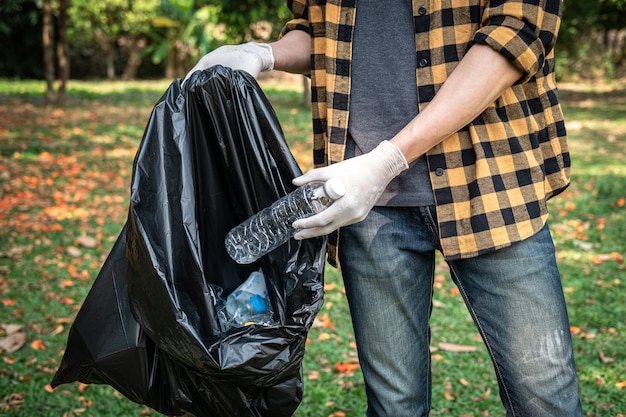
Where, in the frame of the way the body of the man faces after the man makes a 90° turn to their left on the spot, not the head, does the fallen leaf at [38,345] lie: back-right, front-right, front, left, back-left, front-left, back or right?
back

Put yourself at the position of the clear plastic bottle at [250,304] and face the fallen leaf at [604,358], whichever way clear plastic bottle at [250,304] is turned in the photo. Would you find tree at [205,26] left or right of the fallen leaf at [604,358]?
left

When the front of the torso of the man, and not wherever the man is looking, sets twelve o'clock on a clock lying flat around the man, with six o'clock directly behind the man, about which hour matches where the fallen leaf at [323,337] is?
The fallen leaf is roughly at 4 o'clock from the man.

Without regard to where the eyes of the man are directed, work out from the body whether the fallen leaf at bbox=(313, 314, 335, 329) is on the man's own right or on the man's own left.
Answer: on the man's own right

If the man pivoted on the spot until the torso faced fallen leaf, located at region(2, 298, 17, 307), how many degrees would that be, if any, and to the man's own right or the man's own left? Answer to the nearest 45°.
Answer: approximately 90° to the man's own right

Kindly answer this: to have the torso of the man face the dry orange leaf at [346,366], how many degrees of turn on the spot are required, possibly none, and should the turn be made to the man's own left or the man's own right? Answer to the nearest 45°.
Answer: approximately 135° to the man's own right

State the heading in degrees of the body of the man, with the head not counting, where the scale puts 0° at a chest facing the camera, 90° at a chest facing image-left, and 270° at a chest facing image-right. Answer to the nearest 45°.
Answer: approximately 45°

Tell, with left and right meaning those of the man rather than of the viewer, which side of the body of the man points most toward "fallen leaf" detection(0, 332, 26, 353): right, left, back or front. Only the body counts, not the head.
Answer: right

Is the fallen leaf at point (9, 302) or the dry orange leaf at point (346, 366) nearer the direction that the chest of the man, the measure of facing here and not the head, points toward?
the fallen leaf
